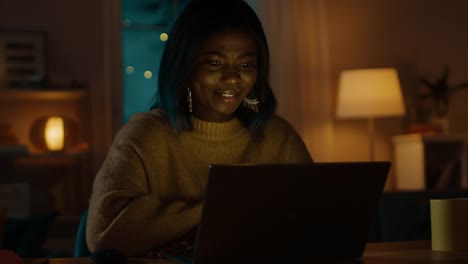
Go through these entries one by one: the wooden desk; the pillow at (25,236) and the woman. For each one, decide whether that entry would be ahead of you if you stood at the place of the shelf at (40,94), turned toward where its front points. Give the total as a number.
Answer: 3

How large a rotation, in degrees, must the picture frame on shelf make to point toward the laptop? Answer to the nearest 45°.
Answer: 0° — it already faces it

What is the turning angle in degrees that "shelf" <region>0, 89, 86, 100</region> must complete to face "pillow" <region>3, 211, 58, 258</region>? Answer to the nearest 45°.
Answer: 0° — it already faces it

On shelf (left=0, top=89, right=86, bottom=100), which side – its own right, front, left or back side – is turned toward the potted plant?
left

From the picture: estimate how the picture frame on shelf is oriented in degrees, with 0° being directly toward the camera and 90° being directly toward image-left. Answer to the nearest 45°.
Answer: approximately 0°

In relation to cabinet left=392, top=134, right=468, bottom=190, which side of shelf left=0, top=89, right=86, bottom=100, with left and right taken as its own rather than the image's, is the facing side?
left
